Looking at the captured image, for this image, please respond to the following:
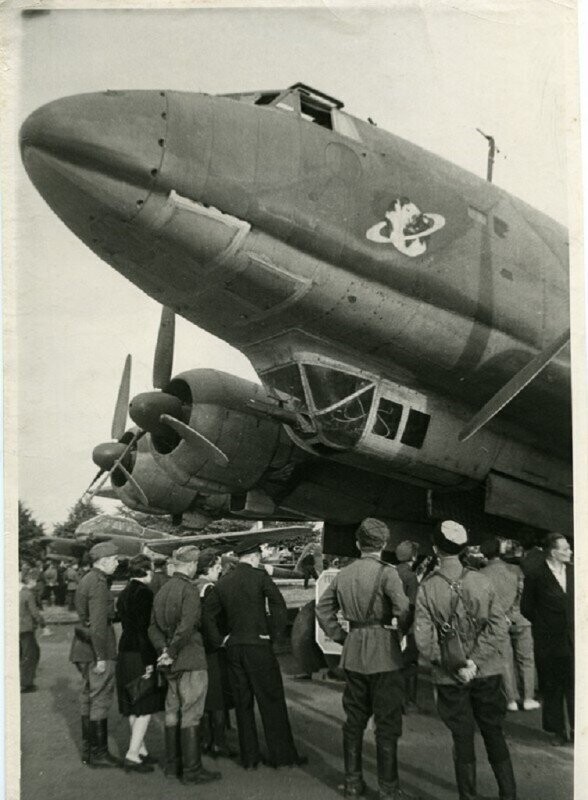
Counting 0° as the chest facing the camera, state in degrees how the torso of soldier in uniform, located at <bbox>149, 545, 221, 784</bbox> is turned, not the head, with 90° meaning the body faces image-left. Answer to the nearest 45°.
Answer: approximately 225°

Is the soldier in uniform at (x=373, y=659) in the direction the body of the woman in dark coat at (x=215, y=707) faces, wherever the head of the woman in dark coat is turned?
no

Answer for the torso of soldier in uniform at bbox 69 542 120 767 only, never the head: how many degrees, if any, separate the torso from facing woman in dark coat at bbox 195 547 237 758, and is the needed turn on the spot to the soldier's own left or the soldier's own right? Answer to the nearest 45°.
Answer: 0° — they already face them

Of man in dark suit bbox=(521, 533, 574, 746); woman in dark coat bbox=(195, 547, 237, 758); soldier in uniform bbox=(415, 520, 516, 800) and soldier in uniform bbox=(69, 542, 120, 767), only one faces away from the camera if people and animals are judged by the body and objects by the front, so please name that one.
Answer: soldier in uniform bbox=(415, 520, 516, 800)

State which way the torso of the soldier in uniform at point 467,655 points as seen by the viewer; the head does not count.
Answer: away from the camera

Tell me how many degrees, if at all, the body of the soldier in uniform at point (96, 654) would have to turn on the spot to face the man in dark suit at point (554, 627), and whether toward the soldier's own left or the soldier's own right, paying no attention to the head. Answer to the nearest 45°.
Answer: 0° — they already face them

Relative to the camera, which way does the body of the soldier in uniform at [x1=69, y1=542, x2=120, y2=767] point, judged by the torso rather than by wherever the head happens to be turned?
to the viewer's right

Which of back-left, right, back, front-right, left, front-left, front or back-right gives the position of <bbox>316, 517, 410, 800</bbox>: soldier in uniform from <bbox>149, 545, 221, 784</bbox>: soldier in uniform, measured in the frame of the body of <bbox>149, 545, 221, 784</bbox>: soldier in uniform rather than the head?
right

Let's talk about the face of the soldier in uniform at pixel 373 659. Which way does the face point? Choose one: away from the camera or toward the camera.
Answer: away from the camera

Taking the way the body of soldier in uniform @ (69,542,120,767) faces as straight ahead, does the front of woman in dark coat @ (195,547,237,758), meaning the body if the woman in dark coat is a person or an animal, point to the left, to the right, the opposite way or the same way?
the same way

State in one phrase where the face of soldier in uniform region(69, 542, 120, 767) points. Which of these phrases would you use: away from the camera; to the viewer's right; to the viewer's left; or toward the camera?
to the viewer's right

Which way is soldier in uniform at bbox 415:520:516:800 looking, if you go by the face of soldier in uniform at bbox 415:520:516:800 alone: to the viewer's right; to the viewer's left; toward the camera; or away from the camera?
away from the camera
